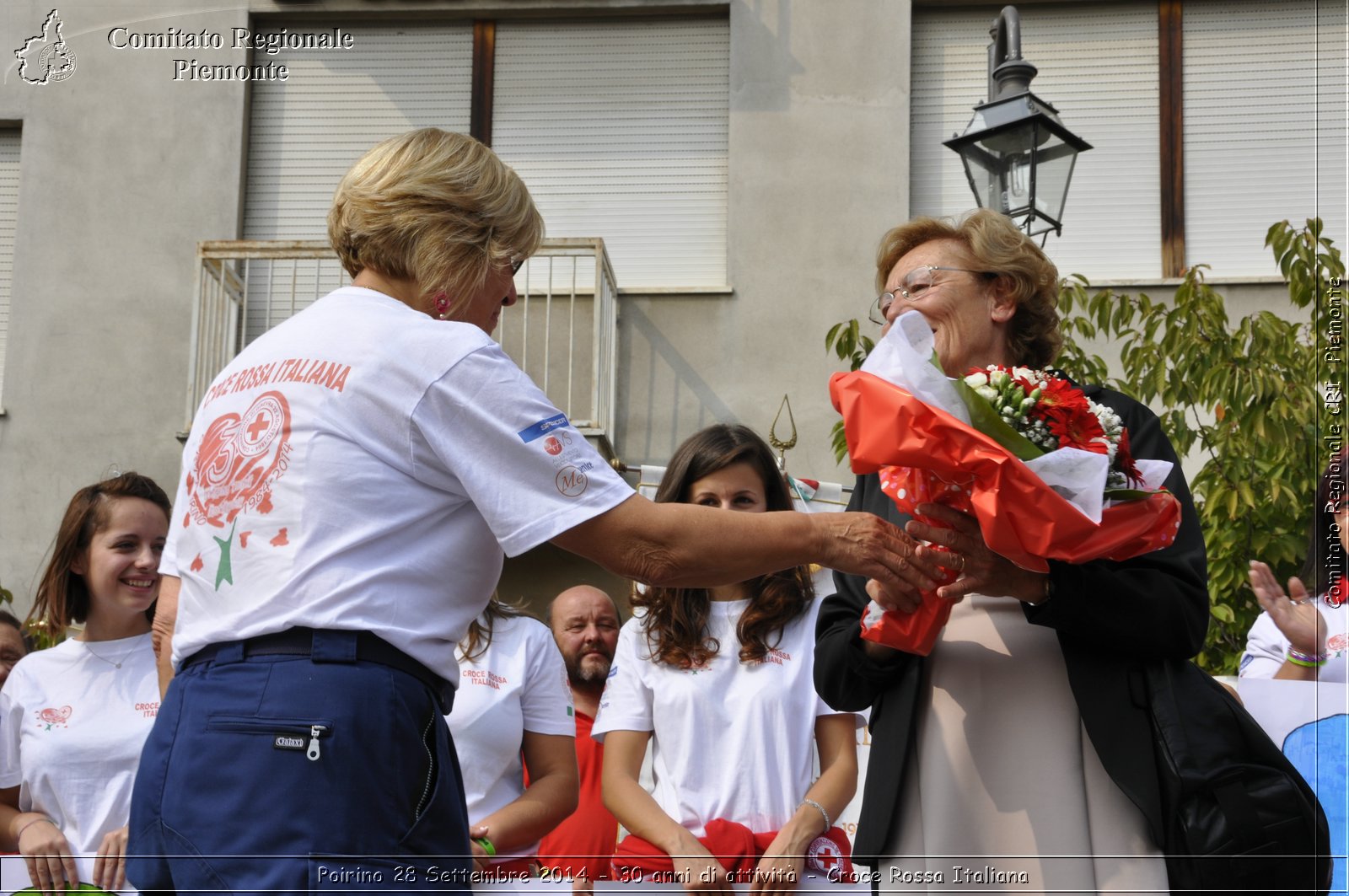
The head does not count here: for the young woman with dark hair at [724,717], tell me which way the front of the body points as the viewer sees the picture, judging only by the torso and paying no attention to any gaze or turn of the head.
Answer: toward the camera

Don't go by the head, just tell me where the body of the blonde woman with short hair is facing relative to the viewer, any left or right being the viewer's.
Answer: facing away from the viewer and to the right of the viewer

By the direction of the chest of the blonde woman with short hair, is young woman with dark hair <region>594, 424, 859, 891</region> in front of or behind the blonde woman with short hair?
in front

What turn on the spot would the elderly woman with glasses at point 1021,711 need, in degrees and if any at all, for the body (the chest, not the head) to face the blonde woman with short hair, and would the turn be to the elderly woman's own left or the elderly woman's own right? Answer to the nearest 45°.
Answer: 0° — they already face them

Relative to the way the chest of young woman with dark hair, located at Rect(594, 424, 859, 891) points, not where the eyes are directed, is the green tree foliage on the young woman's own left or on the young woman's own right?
on the young woman's own left

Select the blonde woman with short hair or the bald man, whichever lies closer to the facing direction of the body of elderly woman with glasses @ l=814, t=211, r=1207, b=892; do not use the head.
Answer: the blonde woman with short hair

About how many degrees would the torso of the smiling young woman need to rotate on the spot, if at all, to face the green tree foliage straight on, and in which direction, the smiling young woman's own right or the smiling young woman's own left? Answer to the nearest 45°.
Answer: approximately 45° to the smiling young woman's own left

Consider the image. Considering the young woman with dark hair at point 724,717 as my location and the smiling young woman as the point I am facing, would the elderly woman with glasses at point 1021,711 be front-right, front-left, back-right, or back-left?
back-left

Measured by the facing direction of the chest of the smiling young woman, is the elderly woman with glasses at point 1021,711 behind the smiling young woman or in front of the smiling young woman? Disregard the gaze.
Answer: in front

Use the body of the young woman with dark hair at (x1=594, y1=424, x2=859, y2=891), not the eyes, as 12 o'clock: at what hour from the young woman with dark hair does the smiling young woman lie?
The smiling young woman is roughly at 3 o'clock from the young woman with dark hair.

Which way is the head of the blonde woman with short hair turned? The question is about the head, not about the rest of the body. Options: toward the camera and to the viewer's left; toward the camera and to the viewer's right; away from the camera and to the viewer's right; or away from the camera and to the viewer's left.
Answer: away from the camera and to the viewer's right

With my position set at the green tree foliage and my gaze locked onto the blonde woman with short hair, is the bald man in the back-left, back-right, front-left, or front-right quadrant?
front-right

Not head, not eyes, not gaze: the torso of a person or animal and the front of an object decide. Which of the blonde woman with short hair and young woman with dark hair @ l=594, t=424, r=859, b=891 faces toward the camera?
the young woman with dark hair

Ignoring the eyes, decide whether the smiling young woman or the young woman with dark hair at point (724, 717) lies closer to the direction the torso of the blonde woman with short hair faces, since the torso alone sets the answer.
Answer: the young woman with dark hair

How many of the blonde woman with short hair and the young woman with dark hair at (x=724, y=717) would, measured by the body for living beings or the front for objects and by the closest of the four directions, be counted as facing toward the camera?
1

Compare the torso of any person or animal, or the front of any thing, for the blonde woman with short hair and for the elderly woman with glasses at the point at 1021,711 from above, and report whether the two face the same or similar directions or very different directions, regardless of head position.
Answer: very different directions

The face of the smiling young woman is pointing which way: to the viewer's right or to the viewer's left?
to the viewer's right
